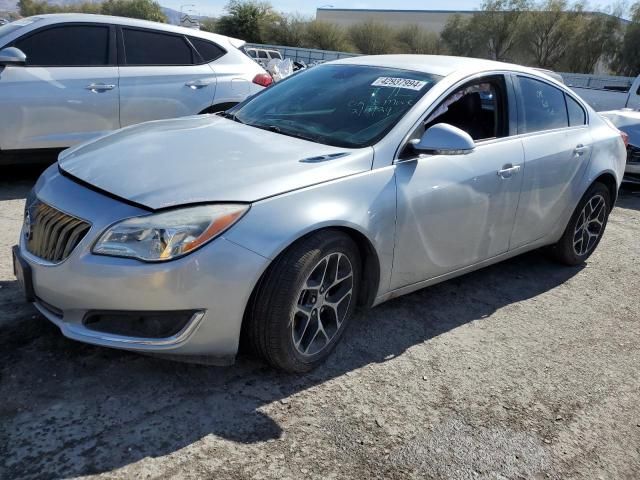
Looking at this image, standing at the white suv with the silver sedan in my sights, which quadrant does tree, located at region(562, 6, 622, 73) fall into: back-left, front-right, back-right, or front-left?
back-left

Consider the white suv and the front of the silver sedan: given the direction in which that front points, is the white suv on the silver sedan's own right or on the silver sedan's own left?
on the silver sedan's own right

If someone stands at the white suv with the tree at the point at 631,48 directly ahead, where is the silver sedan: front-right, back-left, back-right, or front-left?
back-right

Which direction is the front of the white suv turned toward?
to the viewer's left

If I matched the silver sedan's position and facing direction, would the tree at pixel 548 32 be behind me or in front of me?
behind

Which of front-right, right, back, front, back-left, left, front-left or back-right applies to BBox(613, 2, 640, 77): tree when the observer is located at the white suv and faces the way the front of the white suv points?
back-right

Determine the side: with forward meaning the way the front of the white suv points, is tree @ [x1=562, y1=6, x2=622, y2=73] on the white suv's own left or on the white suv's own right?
on the white suv's own right

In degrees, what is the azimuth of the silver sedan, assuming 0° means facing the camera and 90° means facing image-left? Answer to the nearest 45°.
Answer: approximately 45°

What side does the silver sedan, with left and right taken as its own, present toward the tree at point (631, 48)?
back
